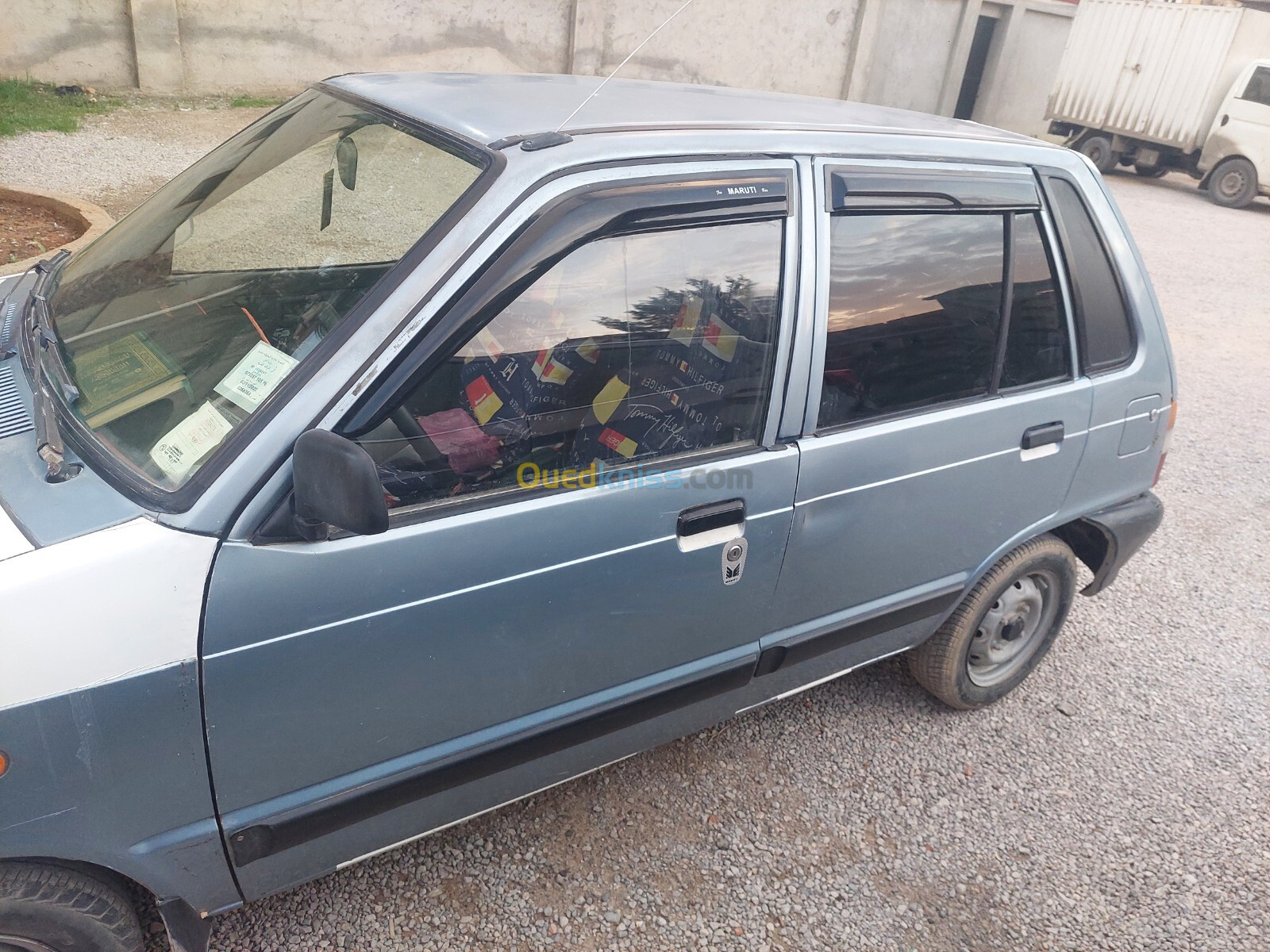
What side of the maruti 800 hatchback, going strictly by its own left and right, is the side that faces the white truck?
back

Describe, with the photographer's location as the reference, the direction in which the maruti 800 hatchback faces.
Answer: facing the viewer and to the left of the viewer
